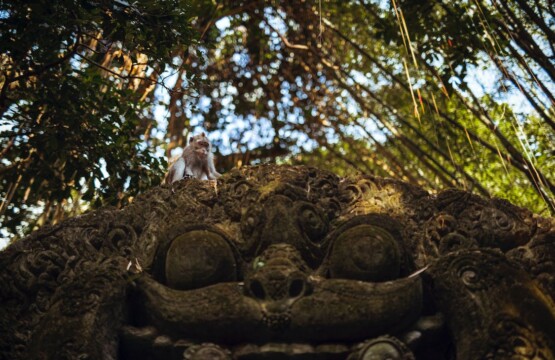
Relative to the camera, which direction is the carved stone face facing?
toward the camera

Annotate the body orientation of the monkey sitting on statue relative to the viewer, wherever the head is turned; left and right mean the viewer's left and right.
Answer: facing the viewer and to the right of the viewer
